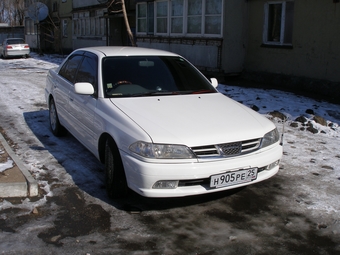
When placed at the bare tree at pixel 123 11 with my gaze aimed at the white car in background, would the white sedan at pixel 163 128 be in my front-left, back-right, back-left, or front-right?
back-left

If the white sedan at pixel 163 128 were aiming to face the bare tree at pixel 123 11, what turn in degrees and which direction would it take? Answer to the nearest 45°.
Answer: approximately 135° to its left

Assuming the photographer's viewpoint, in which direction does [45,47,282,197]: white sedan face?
facing the viewer and to the right of the viewer
